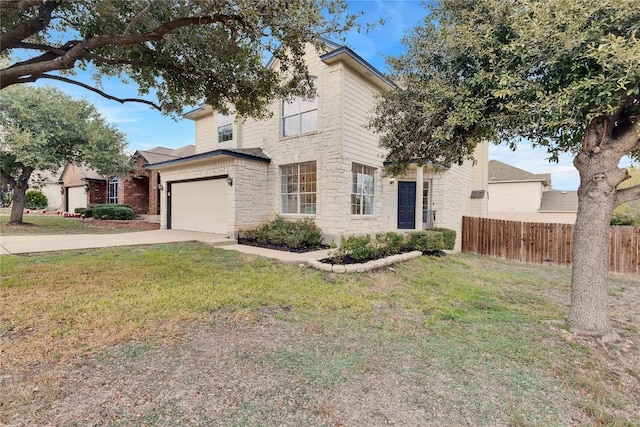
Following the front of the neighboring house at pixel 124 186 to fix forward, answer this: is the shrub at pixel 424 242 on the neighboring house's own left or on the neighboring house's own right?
on the neighboring house's own left

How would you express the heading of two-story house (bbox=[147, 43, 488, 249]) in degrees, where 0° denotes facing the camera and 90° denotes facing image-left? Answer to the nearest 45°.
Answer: approximately 45°

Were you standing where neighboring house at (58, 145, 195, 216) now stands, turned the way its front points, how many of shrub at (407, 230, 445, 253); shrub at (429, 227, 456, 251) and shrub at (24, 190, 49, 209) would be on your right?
1

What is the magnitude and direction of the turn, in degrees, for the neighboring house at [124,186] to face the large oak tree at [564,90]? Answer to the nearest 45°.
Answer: approximately 45° to its left

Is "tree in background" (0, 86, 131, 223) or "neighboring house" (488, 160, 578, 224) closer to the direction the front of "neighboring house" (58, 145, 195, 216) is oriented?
the tree in background

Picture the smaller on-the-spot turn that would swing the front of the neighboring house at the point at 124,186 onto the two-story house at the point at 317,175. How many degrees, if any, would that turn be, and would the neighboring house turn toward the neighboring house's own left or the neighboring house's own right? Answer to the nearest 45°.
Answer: approximately 45° to the neighboring house's own left

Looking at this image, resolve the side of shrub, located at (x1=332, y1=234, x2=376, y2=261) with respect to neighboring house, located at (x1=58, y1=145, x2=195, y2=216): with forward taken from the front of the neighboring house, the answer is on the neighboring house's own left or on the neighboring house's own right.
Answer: on the neighboring house's own left

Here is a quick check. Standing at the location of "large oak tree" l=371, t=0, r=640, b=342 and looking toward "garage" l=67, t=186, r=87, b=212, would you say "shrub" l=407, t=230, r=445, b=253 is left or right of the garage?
right

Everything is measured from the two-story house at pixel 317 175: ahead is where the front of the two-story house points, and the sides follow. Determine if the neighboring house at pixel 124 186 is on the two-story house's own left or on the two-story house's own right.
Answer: on the two-story house's own right

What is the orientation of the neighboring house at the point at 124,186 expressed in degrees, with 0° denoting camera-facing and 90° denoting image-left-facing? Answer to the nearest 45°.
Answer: approximately 45°
